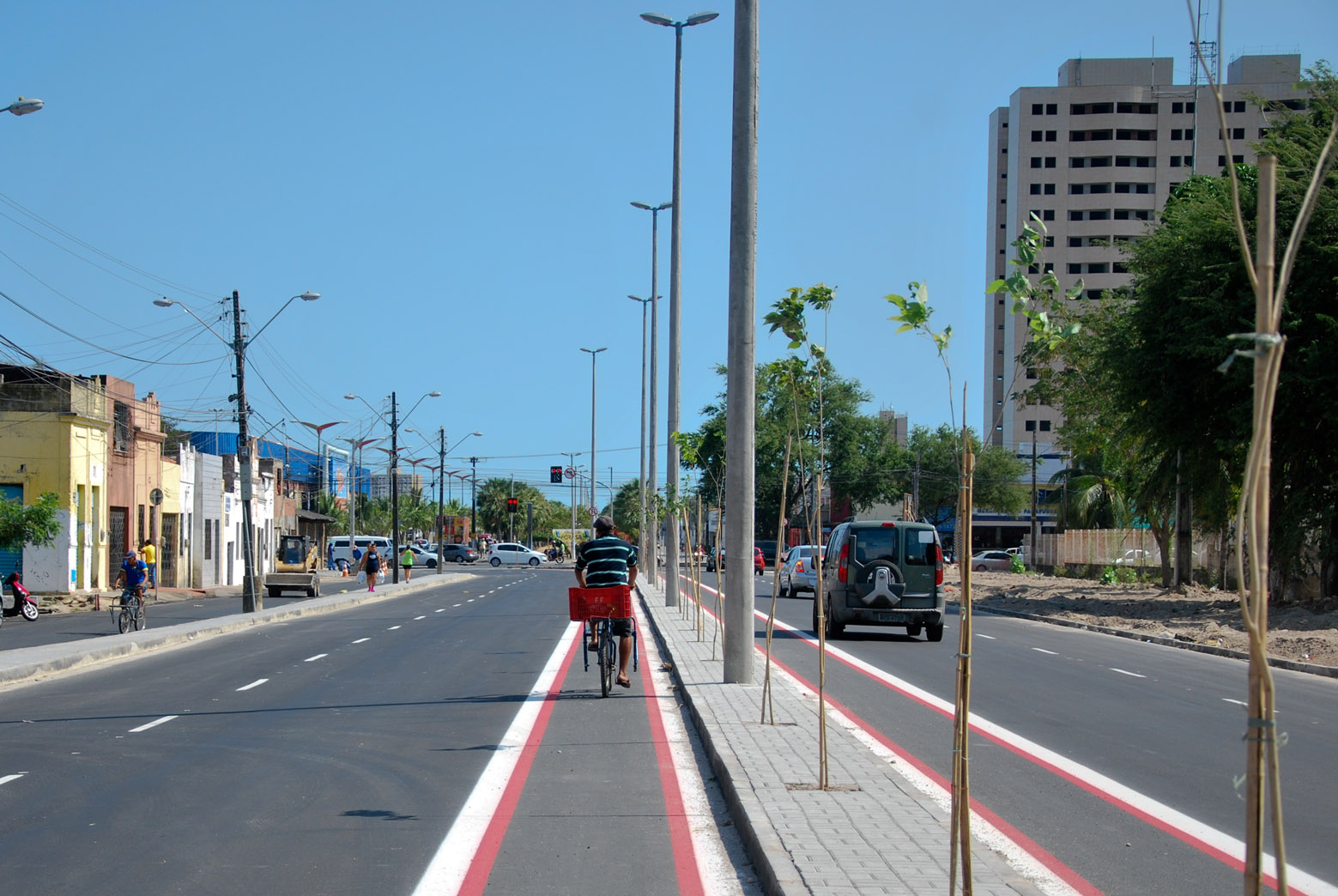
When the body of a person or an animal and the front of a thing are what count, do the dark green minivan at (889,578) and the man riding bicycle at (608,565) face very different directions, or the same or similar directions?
same or similar directions

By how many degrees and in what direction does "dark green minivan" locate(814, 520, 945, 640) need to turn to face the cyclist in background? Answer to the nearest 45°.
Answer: approximately 90° to its left

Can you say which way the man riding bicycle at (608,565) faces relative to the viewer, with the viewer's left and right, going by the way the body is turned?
facing away from the viewer

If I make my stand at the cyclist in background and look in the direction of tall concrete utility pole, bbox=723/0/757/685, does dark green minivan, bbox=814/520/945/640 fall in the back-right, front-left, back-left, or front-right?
front-left

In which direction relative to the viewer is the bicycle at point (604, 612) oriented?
away from the camera

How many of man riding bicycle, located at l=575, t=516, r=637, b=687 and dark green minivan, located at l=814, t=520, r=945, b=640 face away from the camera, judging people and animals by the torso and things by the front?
2

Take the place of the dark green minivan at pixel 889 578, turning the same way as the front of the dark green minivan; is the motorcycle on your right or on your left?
on your left

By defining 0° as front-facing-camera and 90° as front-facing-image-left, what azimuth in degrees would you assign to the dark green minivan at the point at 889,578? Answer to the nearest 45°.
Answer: approximately 180°

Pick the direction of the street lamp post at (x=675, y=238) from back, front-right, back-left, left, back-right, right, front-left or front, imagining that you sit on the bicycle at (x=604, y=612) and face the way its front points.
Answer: front

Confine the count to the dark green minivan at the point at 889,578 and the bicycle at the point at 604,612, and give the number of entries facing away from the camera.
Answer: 2

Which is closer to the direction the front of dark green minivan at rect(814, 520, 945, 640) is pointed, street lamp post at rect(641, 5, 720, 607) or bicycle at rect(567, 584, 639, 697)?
the street lamp post

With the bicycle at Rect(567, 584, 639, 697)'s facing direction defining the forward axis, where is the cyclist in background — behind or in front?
in front
